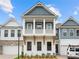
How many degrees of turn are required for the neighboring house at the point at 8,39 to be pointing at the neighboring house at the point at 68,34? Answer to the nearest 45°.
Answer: approximately 90° to its left

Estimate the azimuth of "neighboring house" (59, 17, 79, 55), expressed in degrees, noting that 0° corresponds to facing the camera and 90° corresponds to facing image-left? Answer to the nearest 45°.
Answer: approximately 0°

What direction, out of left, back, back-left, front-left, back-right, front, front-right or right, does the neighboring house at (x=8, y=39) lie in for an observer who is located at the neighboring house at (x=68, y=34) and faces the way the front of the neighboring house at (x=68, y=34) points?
right

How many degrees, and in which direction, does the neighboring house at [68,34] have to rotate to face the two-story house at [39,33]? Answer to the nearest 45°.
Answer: approximately 45° to its right

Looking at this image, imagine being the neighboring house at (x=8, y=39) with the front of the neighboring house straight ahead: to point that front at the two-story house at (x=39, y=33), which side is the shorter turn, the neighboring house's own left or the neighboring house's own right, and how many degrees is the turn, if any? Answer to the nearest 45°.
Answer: approximately 45° to the neighboring house's own left

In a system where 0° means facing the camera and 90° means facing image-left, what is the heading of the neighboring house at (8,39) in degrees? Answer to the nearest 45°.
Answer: approximately 0°

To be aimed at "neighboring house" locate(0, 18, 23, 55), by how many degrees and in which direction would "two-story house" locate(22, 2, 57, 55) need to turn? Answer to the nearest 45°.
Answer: approximately 135° to its right
